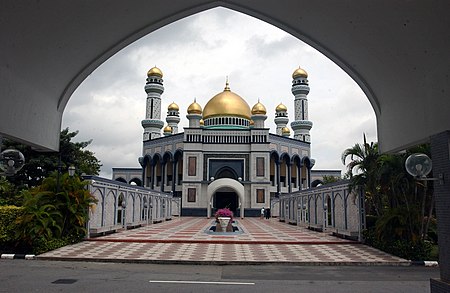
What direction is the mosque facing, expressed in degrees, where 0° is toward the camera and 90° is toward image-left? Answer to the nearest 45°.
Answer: approximately 0°

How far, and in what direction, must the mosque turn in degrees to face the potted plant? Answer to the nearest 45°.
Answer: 0° — it already faces it

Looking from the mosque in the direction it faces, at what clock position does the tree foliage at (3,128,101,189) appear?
The tree foliage is roughly at 1 o'clock from the mosque.
